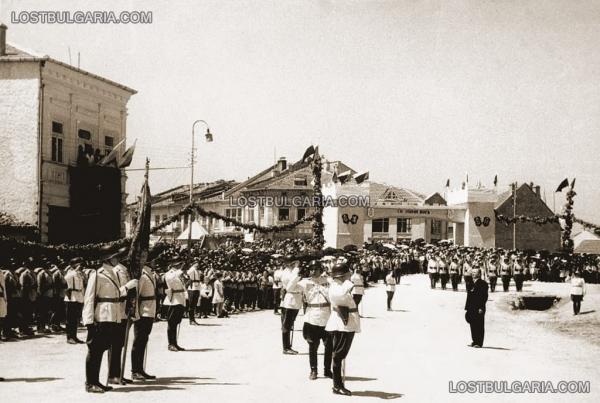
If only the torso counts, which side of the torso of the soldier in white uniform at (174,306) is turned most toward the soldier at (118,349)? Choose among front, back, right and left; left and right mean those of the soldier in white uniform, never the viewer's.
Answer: right

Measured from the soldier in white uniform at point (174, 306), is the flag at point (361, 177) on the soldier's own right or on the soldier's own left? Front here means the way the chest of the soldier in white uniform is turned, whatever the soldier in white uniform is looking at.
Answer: on the soldier's own left

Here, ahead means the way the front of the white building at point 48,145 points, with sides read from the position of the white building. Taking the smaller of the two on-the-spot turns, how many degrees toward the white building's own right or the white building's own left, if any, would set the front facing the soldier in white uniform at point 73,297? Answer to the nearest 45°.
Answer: approximately 45° to the white building's own right

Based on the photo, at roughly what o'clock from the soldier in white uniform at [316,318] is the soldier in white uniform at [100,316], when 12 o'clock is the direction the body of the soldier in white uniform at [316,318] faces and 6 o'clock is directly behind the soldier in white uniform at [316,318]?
the soldier in white uniform at [100,316] is roughly at 2 o'clock from the soldier in white uniform at [316,318].

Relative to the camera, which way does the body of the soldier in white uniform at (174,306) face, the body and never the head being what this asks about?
to the viewer's right

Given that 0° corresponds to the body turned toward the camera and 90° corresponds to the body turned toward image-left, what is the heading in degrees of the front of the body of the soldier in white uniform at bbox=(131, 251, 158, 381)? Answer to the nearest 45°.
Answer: approximately 270°

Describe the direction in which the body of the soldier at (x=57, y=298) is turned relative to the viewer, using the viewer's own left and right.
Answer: facing to the right of the viewer

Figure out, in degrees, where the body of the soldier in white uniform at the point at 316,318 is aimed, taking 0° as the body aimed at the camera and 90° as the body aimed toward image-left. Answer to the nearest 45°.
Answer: approximately 0°

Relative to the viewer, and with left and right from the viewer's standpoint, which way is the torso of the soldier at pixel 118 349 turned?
facing to the right of the viewer

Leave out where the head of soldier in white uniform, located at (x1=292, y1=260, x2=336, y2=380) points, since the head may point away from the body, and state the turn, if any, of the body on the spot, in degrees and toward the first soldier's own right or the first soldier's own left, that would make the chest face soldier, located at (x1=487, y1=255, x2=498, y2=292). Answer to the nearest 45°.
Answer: approximately 180°

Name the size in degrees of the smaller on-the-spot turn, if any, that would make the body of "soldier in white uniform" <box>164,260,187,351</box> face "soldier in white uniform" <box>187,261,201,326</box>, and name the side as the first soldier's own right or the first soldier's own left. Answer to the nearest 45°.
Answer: approximately 90° to the first soldier's own left
